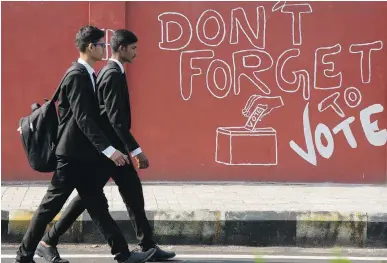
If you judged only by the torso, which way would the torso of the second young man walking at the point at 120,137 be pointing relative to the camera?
to the viewer's right

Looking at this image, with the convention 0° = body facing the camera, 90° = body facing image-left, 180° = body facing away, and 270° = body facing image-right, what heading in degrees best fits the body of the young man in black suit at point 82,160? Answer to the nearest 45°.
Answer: approximately 270°

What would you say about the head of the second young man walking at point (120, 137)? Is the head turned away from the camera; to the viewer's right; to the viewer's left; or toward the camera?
to the viewer's right

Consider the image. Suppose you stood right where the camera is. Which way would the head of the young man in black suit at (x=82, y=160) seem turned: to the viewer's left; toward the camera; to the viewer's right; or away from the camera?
to the viewer's right
